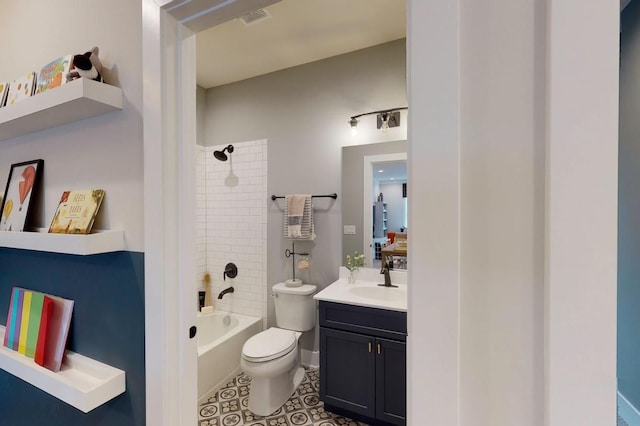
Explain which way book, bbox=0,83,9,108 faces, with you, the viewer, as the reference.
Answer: facing the viewer and to the left of the viewer

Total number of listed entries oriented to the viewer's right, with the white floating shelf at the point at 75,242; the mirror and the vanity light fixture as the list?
0

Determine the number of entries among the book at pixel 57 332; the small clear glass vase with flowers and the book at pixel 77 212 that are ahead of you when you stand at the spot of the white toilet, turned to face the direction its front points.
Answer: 2

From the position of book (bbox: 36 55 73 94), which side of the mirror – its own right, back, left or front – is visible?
front

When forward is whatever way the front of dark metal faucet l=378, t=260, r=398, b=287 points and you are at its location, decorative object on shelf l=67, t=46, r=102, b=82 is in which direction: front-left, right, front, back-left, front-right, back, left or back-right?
front

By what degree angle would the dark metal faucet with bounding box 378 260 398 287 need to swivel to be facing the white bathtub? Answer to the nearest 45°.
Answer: approximately 45° to its right

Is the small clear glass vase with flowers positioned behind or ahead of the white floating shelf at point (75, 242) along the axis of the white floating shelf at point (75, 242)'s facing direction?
behind

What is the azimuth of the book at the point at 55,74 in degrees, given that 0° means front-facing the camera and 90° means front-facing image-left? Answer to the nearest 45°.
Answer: approximately 45°

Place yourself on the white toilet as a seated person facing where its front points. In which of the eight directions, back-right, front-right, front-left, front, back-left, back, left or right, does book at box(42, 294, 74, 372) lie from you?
front

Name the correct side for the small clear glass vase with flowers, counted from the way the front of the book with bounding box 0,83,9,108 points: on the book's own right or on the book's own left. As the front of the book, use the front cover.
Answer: on the book's own left

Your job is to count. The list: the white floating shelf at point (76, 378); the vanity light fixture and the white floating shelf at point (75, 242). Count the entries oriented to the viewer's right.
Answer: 0

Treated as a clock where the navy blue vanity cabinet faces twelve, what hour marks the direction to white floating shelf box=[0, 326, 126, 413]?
The white floating shelf is roughly at 12 o'clock from the navy blue vanity cabinet.

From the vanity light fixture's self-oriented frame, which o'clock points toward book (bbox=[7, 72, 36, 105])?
The book is roughly at 12 o'clock from the vanity light fixture.

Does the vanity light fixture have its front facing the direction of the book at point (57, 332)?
yes

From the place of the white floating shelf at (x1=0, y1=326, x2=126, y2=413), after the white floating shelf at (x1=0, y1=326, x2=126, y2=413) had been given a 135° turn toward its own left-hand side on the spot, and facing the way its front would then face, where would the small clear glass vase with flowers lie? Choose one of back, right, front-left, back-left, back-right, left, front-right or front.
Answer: front

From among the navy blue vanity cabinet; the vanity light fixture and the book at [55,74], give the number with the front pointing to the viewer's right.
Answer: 0
